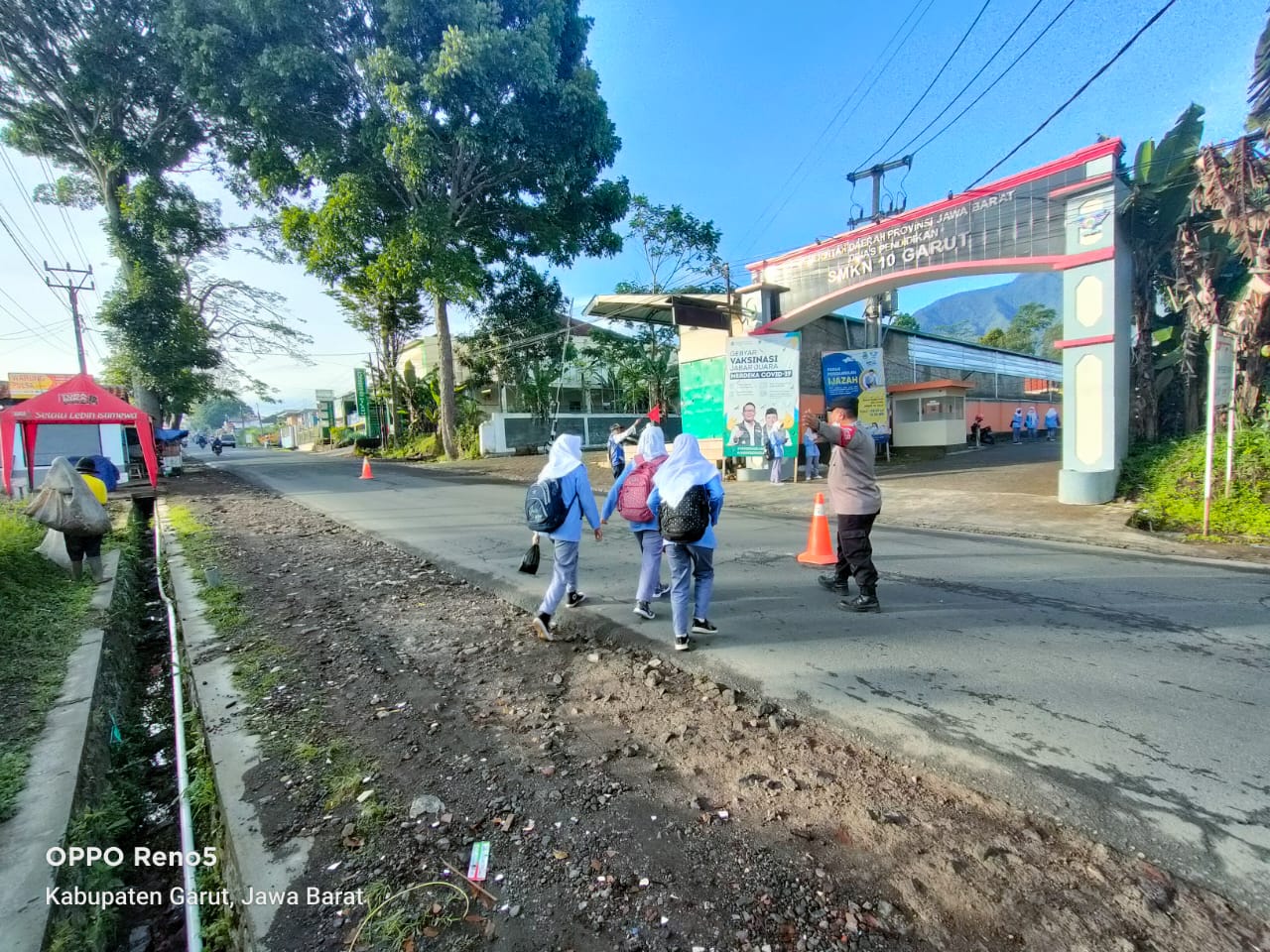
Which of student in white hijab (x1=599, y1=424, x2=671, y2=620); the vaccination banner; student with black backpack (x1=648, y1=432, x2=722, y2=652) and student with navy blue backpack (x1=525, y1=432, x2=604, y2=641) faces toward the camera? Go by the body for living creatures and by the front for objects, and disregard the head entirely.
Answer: the vaccination banner

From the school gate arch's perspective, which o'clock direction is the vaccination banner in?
The vaccination banner is roughly at 2 o'clock from the school gate arch.

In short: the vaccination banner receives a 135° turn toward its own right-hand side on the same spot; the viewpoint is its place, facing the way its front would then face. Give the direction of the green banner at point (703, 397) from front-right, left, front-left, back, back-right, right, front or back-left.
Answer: front

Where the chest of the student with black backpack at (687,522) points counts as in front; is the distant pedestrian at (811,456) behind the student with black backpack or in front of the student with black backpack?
in front

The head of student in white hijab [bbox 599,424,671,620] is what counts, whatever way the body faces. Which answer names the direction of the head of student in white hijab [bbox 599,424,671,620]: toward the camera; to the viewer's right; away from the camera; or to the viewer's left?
away from the camera

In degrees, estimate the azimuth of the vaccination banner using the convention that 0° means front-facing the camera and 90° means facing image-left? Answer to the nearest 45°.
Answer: approximately 0°

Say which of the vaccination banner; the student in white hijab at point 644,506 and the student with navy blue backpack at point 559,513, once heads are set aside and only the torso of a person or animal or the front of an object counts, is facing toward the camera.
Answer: the vaccination banner

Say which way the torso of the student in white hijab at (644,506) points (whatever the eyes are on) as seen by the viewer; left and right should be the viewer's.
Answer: facing away from the viewer and to the right of the viewer

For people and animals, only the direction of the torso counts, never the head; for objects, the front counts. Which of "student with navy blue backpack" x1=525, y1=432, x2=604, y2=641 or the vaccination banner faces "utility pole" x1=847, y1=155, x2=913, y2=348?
the student with navy blue backpack

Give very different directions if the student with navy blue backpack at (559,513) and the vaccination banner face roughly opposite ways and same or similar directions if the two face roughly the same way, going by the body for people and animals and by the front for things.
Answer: very different directions

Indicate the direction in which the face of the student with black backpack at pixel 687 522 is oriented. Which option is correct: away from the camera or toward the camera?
away from the camera

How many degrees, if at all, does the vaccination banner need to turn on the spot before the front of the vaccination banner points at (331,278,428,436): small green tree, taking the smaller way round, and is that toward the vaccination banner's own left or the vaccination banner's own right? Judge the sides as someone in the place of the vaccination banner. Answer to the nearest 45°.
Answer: approximately 135° to the vaccination banner's own right

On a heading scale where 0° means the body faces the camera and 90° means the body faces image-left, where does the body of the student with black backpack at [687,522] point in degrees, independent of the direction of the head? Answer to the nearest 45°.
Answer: approximately 225°

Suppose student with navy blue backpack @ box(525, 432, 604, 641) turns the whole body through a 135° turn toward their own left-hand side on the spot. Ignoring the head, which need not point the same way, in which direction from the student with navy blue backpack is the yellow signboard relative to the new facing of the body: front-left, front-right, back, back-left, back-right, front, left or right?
front-right

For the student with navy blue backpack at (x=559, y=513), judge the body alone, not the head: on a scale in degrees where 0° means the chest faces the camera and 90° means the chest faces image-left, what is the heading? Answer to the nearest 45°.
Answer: approximately 225°
